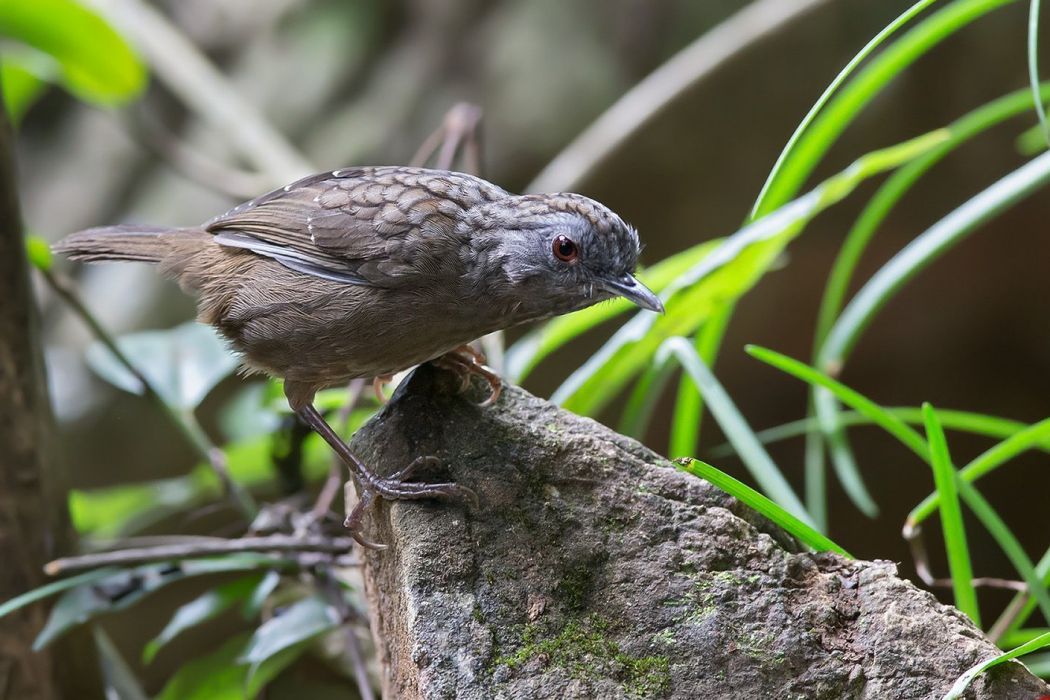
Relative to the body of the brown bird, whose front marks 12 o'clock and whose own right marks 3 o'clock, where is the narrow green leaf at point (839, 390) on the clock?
The narrow green leaf is roughly at 12 o'clock from the brown bird.

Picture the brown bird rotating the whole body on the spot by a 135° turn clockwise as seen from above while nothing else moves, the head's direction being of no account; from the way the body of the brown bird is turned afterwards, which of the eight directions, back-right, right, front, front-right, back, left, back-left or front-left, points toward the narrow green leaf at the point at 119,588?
right

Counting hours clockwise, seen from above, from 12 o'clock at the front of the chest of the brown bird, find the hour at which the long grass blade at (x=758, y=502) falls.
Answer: The long grass blade is roughly at 1 o'clock from the brown bird.

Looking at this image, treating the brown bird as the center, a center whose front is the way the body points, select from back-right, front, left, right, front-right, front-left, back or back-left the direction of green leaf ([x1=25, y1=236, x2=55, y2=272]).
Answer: back-left

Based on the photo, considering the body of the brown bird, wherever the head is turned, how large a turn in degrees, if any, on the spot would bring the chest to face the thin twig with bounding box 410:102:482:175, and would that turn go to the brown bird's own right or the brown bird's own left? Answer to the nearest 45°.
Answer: approximately 90° to the brown bird's own left

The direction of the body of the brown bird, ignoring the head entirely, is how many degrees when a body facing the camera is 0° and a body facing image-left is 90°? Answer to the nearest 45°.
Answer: approximately 270°

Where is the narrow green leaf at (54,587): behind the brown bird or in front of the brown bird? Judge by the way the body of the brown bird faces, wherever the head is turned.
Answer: behind

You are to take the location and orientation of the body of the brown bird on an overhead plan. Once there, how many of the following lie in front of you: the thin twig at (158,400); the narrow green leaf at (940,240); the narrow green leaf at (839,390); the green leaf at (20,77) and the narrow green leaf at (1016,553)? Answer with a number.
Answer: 3

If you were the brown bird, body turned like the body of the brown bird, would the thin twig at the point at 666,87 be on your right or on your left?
on your left
